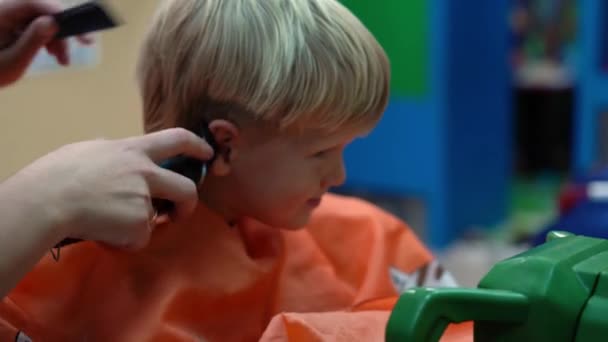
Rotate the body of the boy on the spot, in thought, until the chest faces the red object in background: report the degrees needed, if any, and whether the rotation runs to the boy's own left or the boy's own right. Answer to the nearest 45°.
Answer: approximately 90° to the boy's own left

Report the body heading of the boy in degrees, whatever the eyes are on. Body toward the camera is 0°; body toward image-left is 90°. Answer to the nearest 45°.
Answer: approximately 315°
